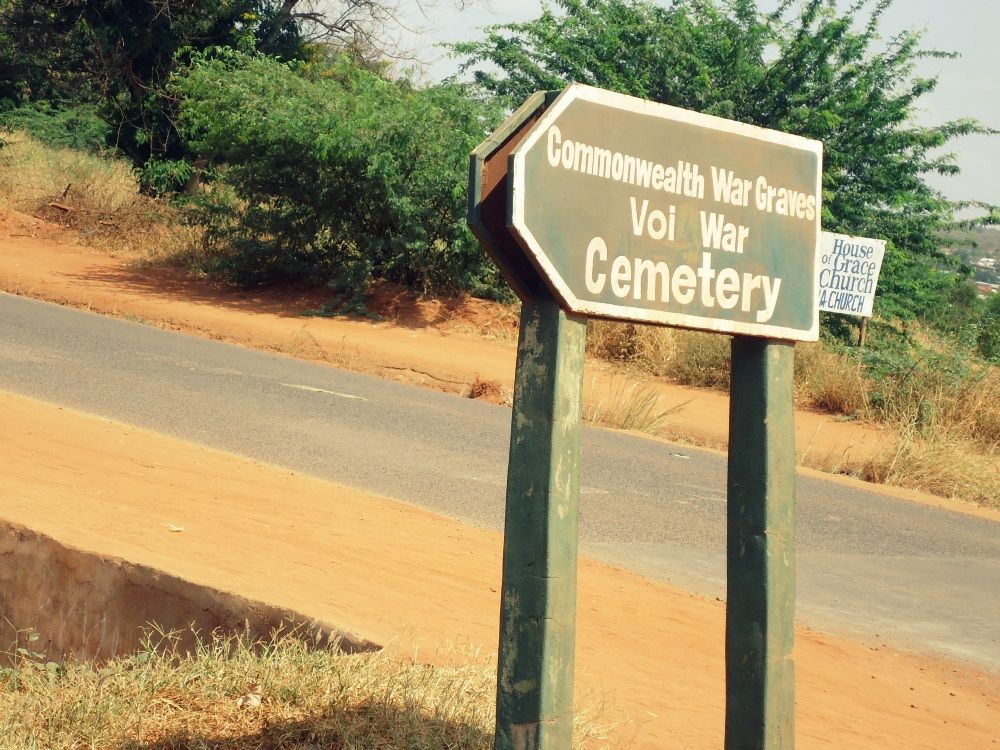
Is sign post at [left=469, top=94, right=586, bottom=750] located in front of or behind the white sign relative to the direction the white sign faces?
in front

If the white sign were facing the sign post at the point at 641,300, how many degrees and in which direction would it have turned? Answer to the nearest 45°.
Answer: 0° — it already faces it

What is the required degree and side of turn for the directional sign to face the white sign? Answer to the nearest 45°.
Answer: approximately 135° to its left

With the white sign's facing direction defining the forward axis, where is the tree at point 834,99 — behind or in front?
behind

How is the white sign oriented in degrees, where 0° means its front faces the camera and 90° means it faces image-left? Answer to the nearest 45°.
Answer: approximately 0°

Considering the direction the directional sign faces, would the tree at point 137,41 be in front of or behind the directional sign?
behind

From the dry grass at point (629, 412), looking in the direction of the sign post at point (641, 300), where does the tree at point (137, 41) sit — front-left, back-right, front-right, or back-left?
back-right

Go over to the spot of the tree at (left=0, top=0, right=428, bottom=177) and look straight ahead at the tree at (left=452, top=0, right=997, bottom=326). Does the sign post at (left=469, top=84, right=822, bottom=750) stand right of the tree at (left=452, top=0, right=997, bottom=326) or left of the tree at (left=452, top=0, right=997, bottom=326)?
right

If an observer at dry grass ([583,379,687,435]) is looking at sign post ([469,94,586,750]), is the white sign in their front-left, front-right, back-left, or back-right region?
back-left

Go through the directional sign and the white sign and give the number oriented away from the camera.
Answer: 0
